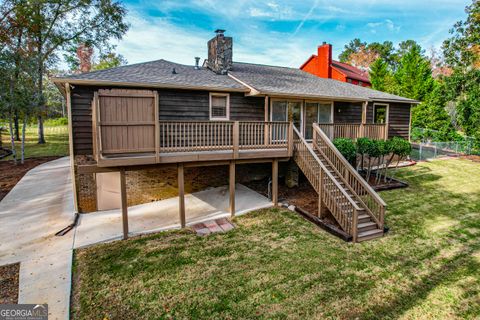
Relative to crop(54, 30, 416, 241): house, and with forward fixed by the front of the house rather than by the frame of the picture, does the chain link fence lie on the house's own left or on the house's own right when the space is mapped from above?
on the house's own right

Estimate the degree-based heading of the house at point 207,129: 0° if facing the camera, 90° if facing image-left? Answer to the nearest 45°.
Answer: approximately 135°

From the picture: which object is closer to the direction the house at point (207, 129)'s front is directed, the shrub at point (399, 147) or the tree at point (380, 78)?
the tree

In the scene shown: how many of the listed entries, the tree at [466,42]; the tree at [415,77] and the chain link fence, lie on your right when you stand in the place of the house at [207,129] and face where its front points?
3

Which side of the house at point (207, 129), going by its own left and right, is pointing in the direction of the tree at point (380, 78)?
right

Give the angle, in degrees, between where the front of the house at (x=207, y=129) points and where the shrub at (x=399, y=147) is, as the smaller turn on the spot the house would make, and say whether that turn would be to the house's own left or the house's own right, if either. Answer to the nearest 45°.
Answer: approximately 135° to the house's own right
